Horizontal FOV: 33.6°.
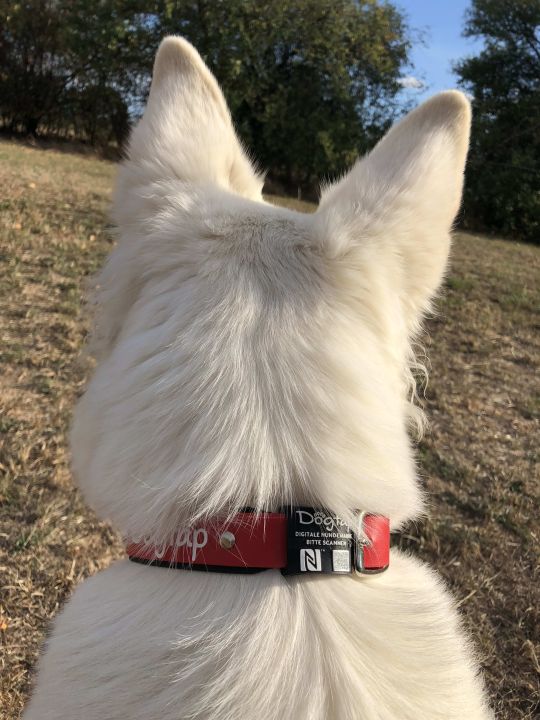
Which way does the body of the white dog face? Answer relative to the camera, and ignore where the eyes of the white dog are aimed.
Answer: away from the camera
